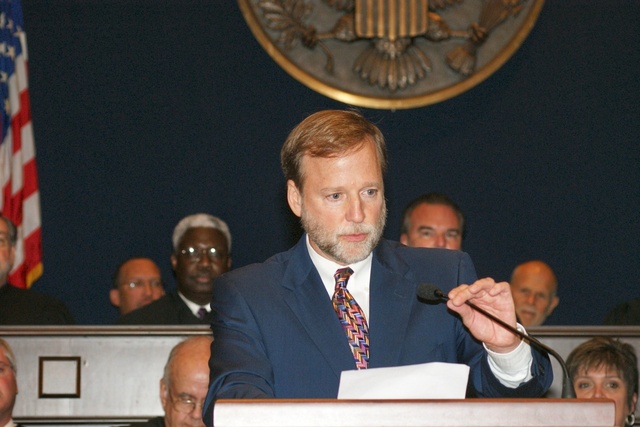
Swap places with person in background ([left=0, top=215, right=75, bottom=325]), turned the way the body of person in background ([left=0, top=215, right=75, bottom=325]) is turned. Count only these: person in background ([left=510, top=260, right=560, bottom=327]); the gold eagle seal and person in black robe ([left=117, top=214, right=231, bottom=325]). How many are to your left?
3

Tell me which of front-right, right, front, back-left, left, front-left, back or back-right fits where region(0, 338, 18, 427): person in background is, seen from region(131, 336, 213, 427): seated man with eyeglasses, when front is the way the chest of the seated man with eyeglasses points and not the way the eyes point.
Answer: back-right

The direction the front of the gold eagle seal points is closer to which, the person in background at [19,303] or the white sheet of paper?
the white sheet of paper

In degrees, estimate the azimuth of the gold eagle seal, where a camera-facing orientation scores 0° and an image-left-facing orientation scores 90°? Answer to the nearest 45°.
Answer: approximately 0°

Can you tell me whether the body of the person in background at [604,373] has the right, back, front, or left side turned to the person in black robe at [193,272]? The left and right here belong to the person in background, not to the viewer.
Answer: right

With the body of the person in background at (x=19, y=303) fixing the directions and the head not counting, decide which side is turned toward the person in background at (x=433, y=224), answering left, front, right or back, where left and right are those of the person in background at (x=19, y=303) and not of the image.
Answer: left

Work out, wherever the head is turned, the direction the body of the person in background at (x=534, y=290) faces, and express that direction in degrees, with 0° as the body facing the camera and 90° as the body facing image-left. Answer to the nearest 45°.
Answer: approximately 45°

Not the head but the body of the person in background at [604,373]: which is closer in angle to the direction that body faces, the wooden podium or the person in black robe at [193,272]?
the wooden podium

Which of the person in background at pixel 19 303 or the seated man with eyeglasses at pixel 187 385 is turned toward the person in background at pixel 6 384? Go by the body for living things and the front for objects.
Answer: the person in background at pixel 19 303
